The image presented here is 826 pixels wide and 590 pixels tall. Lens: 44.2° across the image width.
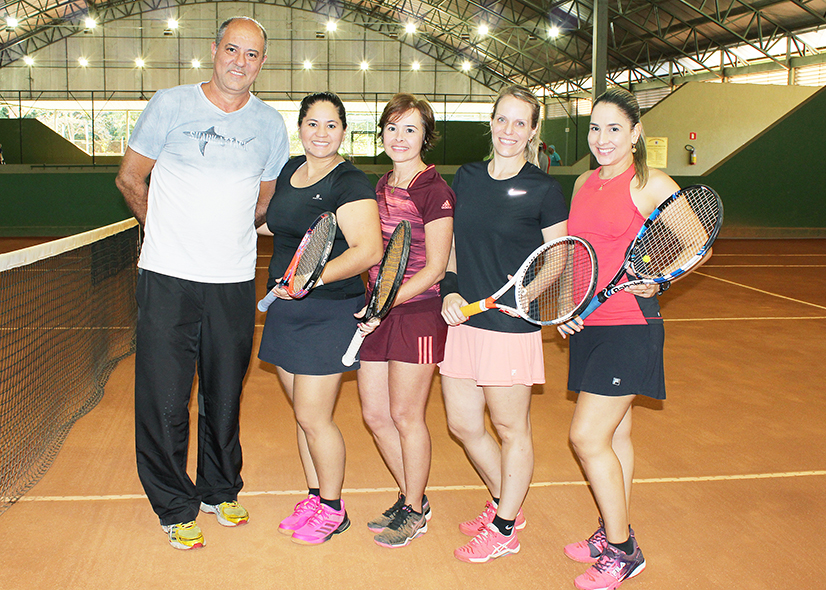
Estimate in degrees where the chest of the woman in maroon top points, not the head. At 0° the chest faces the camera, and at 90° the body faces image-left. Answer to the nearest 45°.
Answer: approximately 45°

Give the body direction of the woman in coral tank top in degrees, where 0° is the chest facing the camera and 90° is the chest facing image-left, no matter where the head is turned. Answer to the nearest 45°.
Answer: approximately 45°

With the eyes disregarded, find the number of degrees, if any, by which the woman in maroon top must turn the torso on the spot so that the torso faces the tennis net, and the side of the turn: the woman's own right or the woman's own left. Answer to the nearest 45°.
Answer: approximately 90° to the woman's own right

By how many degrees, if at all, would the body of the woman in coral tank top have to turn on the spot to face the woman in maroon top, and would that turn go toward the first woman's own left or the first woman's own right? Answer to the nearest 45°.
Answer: approximately 45° to the first woman's own right
